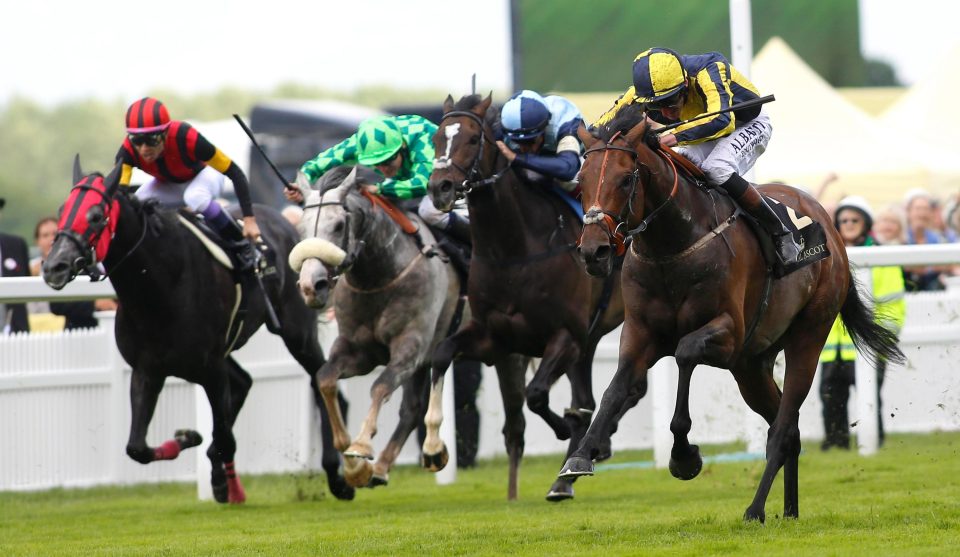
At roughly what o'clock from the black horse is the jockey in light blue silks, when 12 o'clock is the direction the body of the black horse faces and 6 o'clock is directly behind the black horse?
The jockey in light blue silks is roughly at 8 o'clock from the black horse.

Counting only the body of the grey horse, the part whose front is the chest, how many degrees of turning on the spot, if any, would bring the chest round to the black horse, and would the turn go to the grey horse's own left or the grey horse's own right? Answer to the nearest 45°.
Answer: approximately 45° to the grey horse's own right

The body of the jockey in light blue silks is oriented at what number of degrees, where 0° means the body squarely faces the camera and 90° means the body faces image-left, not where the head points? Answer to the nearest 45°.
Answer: approximately 45°

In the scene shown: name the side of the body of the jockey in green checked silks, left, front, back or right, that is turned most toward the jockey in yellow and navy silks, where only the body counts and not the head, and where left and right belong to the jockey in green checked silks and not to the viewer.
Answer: left

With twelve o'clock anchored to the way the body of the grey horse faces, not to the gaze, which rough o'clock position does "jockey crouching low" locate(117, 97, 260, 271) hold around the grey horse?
The jockey crouching low is roughly at 3 o'clock from the grey horse.

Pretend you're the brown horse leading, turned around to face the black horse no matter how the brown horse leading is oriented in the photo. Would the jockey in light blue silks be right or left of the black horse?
right

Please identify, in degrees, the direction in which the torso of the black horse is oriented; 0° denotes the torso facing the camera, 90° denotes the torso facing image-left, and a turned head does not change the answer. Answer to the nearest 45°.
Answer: approximately 45°

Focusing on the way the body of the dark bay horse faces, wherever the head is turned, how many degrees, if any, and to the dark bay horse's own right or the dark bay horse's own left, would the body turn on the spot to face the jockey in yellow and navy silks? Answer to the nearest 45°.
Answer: approximately 90° to the dark bay horse's own left

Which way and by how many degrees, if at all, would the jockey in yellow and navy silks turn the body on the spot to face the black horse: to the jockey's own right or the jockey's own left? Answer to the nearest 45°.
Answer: approximately 45° to the jockey's own right

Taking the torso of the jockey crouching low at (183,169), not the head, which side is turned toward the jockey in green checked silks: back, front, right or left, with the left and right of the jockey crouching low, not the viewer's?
left

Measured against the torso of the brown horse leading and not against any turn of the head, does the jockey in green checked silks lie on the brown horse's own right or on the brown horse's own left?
on the brown horse's own right

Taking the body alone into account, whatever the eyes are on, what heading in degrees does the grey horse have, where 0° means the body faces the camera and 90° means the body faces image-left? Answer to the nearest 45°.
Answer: approximately 45°

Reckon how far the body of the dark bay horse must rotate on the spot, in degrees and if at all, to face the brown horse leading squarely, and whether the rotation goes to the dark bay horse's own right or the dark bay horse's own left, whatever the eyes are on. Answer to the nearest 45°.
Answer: approximately 90° to the dark bay horse's own left

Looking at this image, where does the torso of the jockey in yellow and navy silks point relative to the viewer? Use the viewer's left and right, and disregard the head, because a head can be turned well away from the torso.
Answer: facing the viewer and to the left of the viewer
